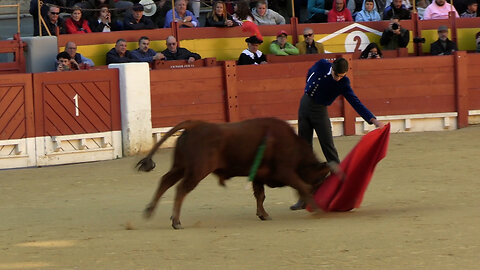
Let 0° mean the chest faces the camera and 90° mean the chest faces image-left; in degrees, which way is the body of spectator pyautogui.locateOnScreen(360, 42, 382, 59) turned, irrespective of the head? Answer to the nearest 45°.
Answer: approximately 0°

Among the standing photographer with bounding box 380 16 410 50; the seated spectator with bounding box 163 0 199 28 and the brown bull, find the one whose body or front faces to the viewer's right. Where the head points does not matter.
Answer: the brown bull
